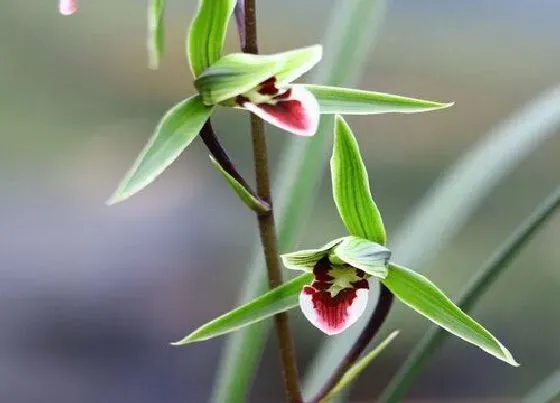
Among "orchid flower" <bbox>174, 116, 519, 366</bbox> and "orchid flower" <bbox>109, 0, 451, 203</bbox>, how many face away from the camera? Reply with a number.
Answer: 0

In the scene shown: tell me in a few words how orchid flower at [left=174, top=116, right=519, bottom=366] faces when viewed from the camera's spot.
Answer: facing the viewer and to the left of the viewer

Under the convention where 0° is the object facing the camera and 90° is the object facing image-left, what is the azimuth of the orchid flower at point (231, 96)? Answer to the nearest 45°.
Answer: approximately 315°
